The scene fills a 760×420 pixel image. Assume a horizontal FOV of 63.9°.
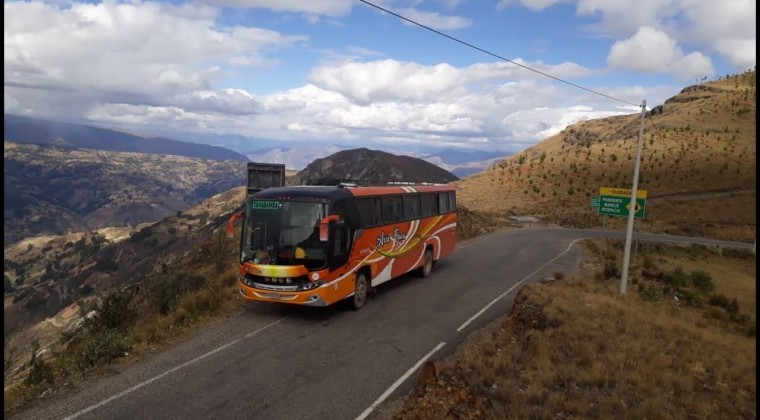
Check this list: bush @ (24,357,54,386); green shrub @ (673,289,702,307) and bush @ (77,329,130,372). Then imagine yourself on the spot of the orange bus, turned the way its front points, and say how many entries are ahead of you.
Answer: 2

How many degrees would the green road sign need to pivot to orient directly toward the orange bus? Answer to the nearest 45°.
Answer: approximately 45° to its right

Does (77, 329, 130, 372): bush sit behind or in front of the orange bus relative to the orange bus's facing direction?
in front

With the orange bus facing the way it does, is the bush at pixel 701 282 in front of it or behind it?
behind

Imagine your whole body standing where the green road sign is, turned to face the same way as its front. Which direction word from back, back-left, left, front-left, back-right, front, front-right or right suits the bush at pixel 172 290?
front-right

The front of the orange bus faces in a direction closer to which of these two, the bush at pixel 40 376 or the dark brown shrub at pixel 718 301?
the bush

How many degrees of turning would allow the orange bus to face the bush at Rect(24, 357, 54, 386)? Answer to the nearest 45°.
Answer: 0° — it already faces it

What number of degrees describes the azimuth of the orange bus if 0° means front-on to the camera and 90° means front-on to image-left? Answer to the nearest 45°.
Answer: approximately 45°

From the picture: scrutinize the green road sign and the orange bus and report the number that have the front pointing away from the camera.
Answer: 0
